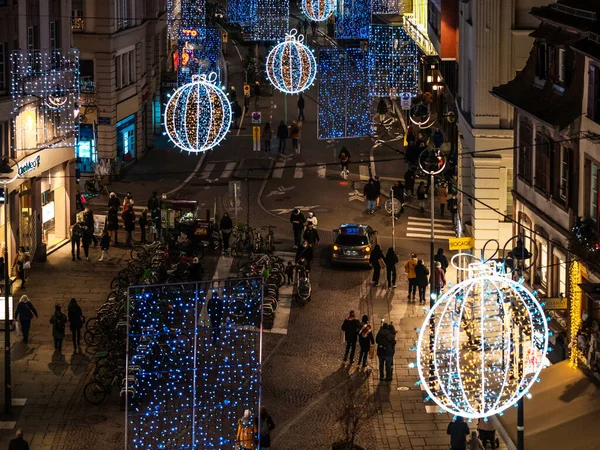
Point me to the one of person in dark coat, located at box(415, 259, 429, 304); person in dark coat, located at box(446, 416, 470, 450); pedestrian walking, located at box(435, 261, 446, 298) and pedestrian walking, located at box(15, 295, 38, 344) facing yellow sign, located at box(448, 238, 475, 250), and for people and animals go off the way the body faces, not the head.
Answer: person in dark coat, located at box(446, 416, 470, 450)

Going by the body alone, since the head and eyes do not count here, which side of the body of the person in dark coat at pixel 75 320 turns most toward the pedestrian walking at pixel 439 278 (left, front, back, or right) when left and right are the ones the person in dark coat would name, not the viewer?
right

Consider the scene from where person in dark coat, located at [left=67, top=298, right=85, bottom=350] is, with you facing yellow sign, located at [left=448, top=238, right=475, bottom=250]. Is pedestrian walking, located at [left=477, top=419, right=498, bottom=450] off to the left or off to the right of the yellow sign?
right

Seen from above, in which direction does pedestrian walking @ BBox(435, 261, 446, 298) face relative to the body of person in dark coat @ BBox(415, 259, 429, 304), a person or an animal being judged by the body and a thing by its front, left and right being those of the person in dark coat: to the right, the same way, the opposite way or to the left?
the same way

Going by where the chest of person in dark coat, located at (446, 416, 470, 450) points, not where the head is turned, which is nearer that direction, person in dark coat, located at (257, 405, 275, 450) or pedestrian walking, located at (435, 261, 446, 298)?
the pedestrian walking

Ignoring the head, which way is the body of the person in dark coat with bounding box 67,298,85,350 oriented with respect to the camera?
away from the camera

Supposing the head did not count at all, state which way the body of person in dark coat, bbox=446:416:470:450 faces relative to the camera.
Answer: away from the camera

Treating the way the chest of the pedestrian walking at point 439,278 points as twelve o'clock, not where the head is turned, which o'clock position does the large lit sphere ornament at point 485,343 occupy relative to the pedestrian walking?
The large lit sphere ornament is roughly at 6 o'clock from the pedestrian walking.

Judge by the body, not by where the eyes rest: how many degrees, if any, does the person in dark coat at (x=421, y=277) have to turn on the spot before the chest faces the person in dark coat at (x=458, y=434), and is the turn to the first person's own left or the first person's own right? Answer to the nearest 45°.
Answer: approximately 180°

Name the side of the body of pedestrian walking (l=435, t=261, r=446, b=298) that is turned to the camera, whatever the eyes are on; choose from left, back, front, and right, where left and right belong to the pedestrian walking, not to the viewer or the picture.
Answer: back

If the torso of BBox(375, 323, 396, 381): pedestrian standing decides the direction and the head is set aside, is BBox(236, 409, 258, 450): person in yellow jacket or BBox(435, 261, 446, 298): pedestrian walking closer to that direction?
the pedestrian walking

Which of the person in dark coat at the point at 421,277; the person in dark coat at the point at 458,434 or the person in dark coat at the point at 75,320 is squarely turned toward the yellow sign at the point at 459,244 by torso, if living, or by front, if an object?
the person in dark coat at the point at 458,434

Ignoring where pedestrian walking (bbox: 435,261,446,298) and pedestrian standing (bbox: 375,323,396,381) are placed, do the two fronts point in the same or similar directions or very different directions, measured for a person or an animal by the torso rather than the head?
same or similar directions

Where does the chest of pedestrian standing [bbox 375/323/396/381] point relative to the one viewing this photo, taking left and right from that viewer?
facing away from the viewer

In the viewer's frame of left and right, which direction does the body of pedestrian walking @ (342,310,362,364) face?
facing away from the viewer
